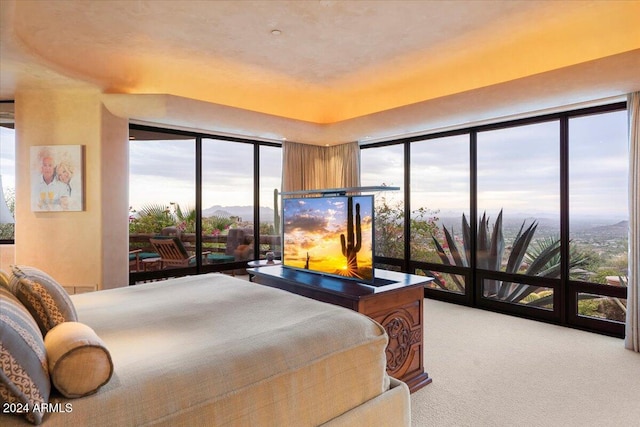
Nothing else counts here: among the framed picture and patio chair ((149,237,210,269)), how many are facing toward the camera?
1

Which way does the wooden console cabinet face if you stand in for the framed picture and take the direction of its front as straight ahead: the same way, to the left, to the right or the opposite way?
to the right

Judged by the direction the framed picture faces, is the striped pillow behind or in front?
in front

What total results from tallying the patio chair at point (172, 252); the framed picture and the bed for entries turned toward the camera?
1

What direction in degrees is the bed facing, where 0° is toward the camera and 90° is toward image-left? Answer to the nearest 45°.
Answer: approximately 225°

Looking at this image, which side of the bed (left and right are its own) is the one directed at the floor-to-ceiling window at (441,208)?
front

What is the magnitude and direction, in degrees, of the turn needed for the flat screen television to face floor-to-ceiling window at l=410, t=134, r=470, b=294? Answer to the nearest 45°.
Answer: approximately 180°

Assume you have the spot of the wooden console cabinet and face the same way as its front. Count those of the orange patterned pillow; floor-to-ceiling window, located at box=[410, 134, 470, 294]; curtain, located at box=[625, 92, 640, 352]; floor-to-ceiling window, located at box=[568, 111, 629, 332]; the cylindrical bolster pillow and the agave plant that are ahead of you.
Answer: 2

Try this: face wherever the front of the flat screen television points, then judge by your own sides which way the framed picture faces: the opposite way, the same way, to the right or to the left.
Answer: to the left

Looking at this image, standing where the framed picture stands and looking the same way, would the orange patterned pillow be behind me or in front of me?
in front
